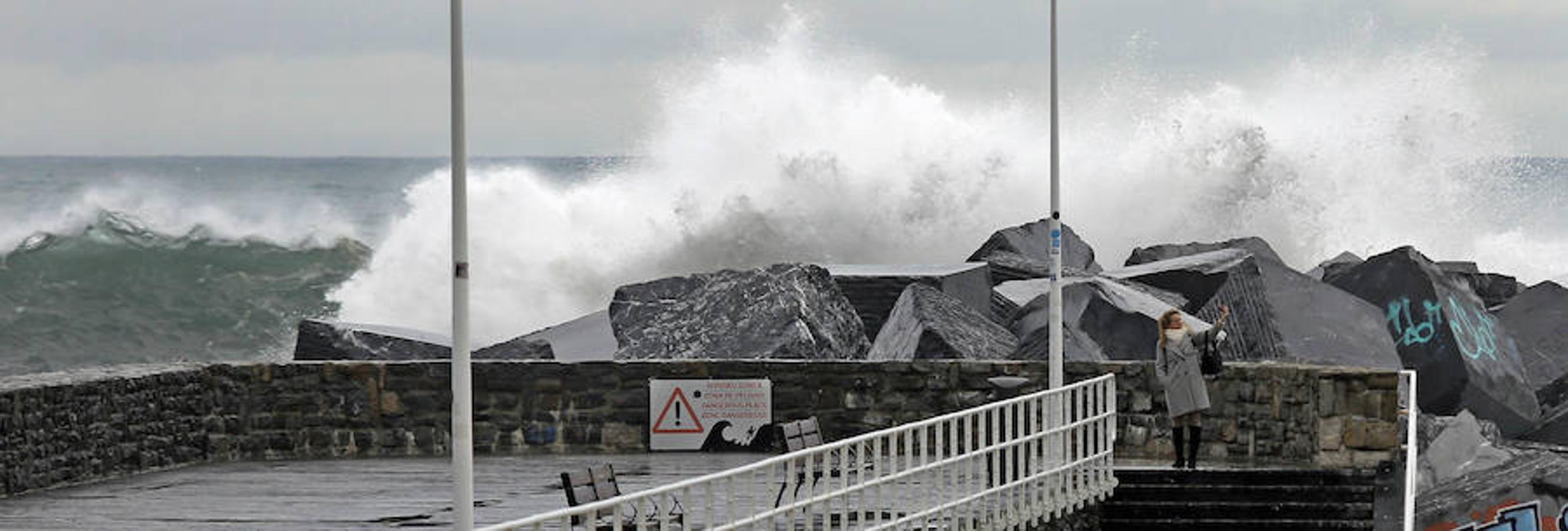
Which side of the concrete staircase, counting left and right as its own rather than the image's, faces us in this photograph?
front

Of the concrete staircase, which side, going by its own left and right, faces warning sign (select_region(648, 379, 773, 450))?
right

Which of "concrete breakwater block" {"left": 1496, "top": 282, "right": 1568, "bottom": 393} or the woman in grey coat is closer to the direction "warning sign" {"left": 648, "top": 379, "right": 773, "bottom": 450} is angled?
the woman in grey coat

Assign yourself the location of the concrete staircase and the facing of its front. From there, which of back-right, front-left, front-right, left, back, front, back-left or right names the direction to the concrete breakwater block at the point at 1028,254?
back

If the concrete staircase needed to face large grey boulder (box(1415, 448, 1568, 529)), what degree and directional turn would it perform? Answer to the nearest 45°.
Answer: approximately 135° to its left

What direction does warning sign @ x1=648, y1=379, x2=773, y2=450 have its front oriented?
toward the camera

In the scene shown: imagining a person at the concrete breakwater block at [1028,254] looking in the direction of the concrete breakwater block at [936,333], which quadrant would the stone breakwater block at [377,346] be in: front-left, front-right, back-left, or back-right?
front-right

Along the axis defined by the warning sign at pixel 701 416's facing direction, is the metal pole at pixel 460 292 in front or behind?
in front

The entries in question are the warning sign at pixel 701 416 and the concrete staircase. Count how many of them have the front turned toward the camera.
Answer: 2

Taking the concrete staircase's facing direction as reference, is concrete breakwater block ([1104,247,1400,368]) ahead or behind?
behind

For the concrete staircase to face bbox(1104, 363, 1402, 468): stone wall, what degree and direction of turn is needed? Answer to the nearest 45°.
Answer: approximately 180°
